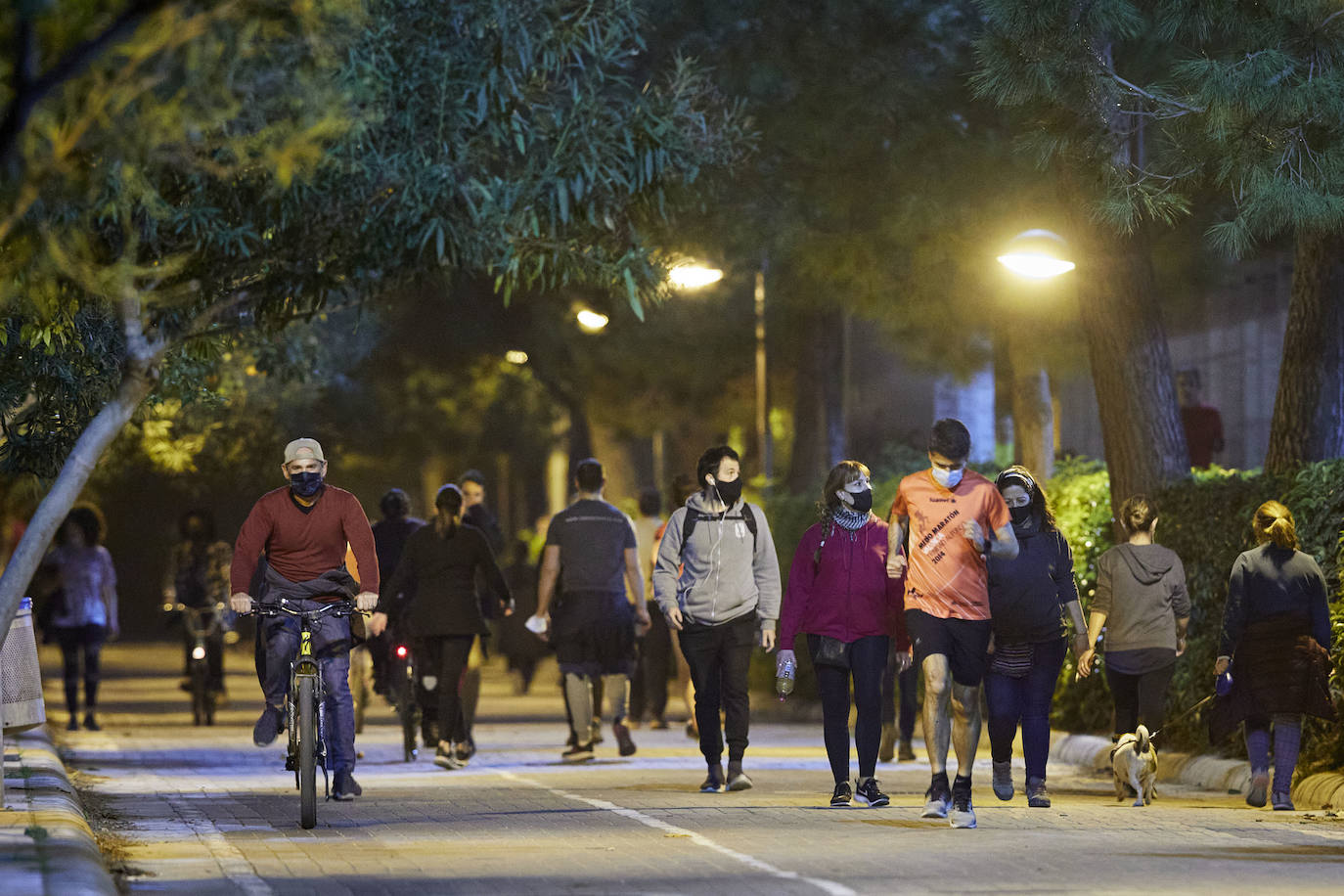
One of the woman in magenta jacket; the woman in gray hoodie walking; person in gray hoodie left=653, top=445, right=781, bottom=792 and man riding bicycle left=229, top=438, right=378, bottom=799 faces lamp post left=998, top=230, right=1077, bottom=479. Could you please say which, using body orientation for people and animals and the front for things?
the woman in gray hoodie walking

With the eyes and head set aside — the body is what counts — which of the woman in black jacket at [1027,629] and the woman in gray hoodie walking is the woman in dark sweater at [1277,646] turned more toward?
the woman in gray hoodie walking

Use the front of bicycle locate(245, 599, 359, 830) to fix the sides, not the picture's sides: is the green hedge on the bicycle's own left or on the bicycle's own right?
on the bicycle's own left

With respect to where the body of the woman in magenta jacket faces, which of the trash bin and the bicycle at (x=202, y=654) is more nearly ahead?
the trash bin

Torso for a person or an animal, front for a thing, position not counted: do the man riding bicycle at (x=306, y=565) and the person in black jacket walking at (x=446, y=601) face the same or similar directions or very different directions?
very different directions

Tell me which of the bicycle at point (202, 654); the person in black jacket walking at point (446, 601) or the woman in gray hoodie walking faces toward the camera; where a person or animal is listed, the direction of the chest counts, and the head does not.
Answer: the bicycle

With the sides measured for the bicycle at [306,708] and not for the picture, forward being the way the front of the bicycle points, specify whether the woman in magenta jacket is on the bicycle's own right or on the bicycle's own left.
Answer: on the bicycle's own left

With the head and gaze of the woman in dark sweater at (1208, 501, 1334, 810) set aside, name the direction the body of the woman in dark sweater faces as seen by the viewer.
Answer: away from the camera

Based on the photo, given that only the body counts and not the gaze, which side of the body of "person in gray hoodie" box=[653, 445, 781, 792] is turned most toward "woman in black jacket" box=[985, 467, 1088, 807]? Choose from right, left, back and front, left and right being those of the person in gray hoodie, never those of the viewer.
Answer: left

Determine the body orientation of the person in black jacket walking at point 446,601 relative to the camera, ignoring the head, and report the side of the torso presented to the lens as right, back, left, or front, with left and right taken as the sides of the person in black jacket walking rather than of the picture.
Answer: back

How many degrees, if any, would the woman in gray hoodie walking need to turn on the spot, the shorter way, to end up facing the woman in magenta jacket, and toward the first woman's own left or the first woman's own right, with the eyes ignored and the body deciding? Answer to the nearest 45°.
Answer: approximately 135° to the first woman's own left

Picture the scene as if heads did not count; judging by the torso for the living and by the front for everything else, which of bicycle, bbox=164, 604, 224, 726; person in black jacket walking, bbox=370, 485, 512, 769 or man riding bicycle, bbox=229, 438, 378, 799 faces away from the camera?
the person in black jacket walking

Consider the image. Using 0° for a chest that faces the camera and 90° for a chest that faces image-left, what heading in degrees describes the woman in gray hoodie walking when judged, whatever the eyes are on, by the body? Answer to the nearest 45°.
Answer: approximately 180°

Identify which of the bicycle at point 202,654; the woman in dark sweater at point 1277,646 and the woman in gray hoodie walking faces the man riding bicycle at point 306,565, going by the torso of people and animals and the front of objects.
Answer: the bicycle

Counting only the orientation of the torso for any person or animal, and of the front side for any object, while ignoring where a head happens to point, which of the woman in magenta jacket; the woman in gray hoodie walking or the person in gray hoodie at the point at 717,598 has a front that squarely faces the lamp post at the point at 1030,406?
the woman in gray hoodie walking
